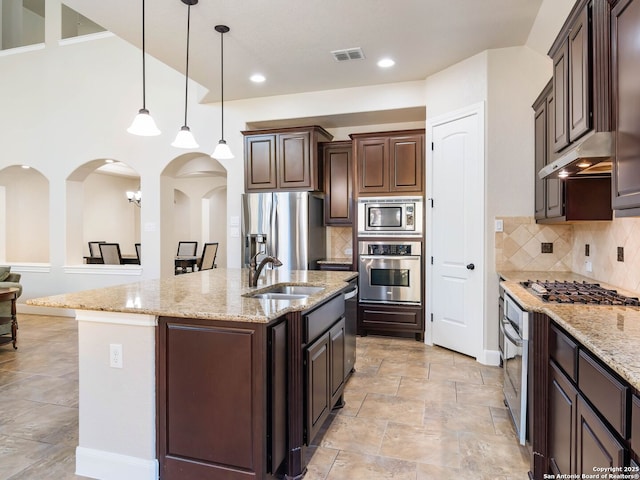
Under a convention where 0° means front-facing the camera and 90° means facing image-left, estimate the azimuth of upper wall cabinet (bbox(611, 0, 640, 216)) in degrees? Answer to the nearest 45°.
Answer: approximately 45°

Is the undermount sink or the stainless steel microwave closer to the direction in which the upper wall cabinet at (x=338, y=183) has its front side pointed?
the undermount sink

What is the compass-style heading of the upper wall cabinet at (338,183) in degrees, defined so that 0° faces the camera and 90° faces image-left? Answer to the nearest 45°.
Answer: approximately 0°

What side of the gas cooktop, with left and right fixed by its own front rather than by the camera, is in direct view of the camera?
left

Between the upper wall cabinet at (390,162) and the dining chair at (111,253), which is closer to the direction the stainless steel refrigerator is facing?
the dining chair

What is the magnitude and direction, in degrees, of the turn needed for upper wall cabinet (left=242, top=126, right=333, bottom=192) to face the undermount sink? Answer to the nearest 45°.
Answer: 0° — it already faces it

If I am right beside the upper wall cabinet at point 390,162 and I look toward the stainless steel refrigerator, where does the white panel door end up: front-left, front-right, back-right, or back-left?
back-left

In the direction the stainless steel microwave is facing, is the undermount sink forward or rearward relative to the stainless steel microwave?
forward
